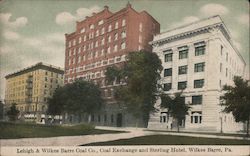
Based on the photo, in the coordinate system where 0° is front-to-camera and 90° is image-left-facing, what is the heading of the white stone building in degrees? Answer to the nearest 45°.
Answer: approximately 45°

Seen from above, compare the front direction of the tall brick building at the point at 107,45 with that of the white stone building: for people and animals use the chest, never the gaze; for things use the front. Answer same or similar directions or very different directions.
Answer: same or similar directions

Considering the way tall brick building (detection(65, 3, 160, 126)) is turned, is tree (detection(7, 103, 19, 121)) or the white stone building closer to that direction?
the tree

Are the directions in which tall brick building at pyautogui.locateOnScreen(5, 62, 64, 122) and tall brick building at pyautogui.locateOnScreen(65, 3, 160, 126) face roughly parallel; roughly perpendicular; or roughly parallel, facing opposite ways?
roughly parallel

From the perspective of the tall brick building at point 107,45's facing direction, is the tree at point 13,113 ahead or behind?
ahead

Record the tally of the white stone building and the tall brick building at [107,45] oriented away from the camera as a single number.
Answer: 0

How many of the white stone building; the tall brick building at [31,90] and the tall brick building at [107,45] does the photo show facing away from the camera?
0

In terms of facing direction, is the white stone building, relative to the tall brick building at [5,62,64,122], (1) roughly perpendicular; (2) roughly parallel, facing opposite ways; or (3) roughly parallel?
roughly parallel
